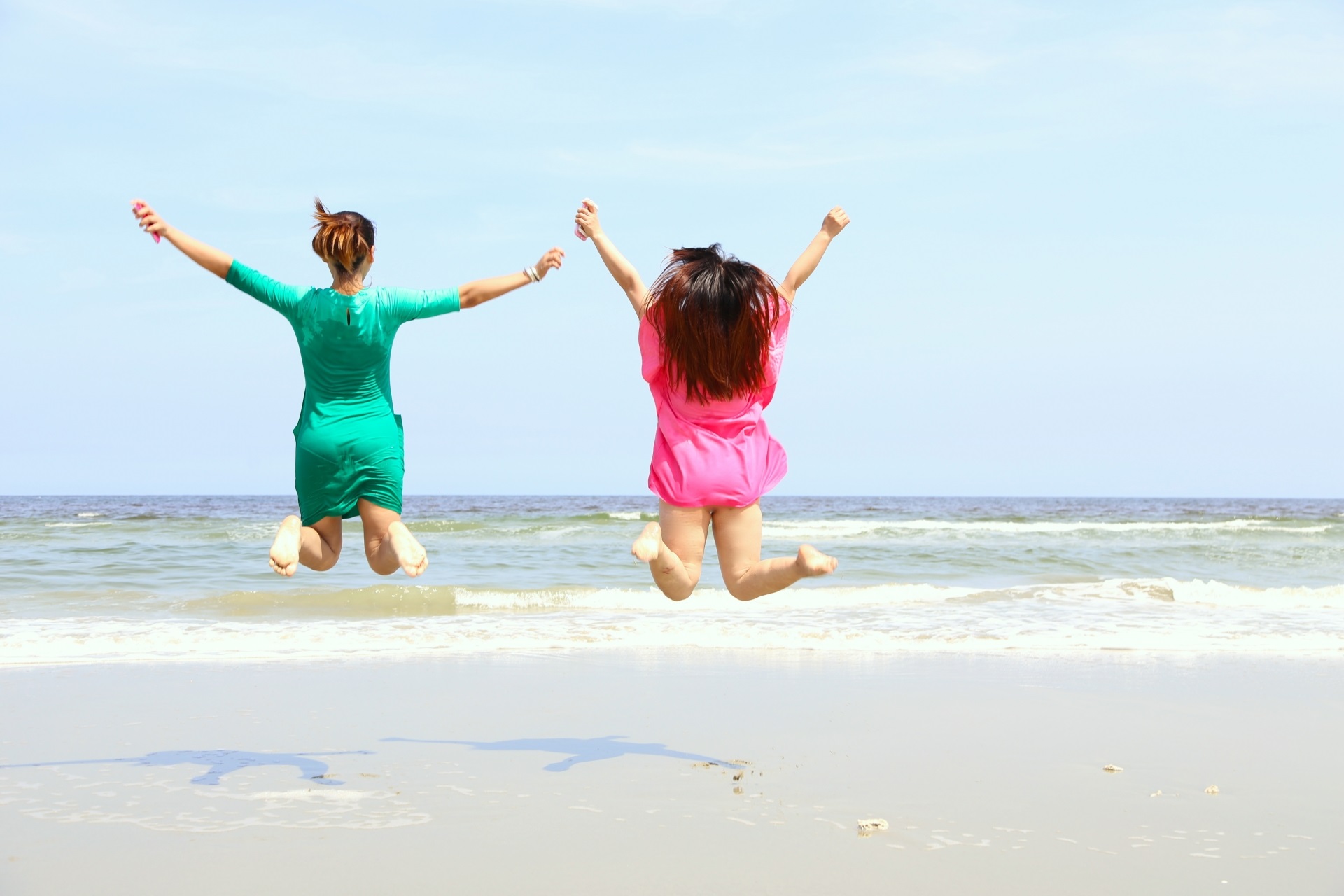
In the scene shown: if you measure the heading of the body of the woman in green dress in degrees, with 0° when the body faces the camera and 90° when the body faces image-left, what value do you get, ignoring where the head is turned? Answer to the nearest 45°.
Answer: approximately 180°

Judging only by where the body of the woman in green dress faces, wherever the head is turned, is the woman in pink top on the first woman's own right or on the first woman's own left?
on the first woman's own right

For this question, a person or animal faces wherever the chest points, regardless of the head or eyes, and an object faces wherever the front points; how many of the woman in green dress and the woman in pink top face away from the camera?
2

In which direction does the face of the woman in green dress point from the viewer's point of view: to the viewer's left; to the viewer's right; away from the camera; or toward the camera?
away from the camera

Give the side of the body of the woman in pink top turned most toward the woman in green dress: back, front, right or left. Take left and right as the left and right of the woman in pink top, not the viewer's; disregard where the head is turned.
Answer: left

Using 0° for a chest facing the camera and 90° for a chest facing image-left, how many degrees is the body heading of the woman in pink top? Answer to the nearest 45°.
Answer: approximately 180°
